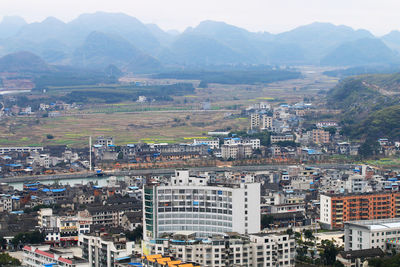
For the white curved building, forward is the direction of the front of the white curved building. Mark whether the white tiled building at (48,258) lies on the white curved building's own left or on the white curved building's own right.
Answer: on the white curved building's own right

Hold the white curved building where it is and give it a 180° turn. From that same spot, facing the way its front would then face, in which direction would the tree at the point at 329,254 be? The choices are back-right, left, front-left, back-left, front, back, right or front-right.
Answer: right

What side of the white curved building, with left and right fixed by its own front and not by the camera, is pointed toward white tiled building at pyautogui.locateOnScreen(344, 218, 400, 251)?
left

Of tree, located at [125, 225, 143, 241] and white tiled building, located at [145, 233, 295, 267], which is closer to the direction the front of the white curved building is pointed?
the white tiled building

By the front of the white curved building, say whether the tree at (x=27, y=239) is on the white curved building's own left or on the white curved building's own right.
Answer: on the white curved building's own right

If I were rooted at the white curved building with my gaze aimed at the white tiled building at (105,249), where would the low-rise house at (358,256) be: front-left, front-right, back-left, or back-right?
back-left

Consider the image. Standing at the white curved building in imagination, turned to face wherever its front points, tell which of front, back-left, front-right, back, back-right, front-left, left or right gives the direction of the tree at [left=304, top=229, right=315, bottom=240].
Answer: back-left

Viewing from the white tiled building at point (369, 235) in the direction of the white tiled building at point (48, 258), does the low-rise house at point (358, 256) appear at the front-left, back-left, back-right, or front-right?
front-left

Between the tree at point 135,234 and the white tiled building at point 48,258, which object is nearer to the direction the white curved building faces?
the white tiled building

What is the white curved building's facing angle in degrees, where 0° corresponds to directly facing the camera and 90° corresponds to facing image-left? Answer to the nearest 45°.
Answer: approximately 0°

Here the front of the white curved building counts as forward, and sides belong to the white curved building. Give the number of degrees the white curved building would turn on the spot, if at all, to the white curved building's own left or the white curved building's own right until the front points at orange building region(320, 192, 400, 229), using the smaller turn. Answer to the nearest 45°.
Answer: approximately 135° to the white curved building's own left

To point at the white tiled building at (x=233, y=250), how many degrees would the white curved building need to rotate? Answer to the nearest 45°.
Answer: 0° — it already faces it

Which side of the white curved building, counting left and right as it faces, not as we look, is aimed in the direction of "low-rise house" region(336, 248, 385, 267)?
left

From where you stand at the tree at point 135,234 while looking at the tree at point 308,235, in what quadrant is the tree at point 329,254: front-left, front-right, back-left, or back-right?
front-right
